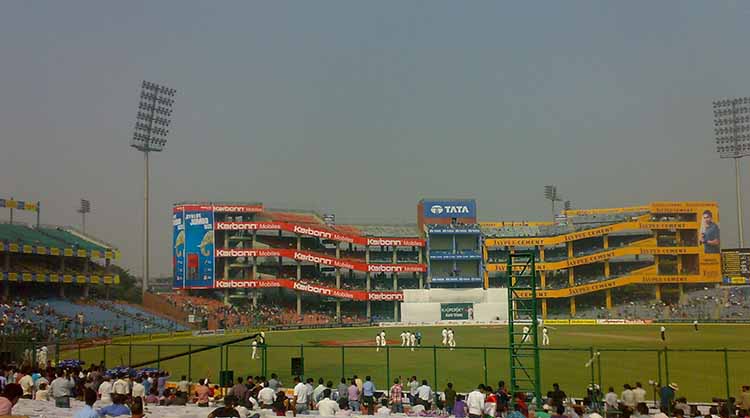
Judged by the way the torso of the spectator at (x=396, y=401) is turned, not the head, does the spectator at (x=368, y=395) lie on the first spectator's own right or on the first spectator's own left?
on the first spectator's own left

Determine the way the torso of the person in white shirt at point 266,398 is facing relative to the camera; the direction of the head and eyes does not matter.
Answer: away from the camera

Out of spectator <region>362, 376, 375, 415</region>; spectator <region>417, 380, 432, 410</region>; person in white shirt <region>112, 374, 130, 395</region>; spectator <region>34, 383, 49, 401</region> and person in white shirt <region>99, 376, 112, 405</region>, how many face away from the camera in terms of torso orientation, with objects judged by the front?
5

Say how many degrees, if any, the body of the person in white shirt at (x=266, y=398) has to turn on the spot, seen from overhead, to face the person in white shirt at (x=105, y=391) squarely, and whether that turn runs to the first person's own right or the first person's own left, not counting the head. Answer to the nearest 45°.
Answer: approximately 90° to the first person's own left

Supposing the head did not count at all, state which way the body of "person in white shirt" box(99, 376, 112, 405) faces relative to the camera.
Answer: away from the camera

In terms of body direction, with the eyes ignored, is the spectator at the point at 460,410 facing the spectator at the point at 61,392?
no

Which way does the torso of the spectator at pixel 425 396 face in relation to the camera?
away from the camera

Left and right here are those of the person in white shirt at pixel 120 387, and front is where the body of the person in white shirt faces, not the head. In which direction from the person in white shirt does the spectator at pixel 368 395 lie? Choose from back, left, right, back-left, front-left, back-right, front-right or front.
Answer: right

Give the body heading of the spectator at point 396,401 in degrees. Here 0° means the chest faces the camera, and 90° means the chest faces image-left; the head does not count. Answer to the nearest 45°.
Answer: approximately 180°

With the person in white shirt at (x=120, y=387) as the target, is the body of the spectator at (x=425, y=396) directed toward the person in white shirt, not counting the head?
no

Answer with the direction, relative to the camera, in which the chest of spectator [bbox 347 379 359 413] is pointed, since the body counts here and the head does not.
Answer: away from the camera

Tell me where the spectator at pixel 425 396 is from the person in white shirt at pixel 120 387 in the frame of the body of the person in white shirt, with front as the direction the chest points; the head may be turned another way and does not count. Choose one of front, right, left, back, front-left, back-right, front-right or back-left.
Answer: right

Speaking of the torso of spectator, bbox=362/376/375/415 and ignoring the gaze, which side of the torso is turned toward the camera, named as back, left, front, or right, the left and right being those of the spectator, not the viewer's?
back

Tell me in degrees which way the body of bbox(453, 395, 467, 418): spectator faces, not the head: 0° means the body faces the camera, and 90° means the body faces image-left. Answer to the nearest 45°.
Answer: approximately 180°

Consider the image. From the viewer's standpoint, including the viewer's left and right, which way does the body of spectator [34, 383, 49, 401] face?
facing away from the viewer

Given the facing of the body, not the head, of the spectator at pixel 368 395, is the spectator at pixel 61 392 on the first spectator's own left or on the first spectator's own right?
on the first spectator's own left
